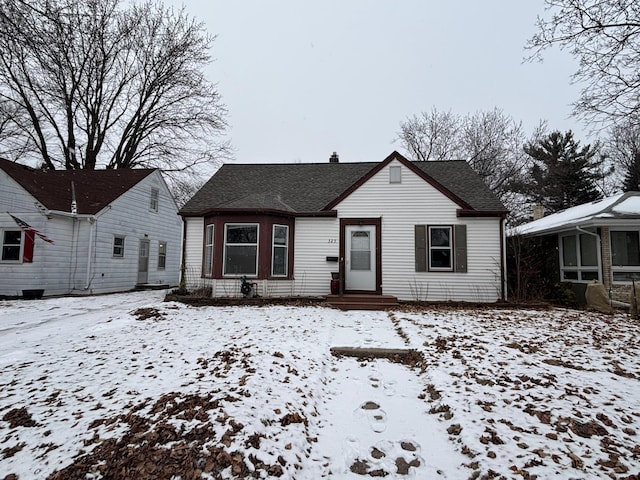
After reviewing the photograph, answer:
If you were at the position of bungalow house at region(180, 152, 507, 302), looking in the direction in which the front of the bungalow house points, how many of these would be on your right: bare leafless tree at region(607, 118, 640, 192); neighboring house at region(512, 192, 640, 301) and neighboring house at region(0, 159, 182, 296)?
1

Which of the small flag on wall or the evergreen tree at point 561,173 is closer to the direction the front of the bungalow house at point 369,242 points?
the small flag on wall

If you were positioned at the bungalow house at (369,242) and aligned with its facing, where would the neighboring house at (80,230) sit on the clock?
The neighboring house is roughly at 3 o'clock from the bungalow house.

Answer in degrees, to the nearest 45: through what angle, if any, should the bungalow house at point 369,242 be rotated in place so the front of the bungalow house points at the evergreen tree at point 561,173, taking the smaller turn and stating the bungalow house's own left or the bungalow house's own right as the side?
approximately 135° to the bungalow house's own left

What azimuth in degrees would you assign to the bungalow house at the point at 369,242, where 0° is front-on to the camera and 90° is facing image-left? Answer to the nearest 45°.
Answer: approximately 0°

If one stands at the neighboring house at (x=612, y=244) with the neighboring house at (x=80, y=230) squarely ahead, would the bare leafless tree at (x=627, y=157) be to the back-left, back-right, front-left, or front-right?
back-right

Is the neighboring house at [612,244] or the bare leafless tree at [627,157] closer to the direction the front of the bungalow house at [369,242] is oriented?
the neighboring house

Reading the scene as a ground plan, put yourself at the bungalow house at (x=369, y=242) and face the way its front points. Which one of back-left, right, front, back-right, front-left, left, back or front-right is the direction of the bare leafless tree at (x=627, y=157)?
back-left

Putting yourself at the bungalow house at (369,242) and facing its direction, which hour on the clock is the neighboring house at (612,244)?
The neighboring house is roughly at 9 o'clock from the bungalow house.

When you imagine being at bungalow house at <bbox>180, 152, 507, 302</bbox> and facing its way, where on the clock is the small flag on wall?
The small flag on wall is roughly at 3 o'clock from the bungalow house.
